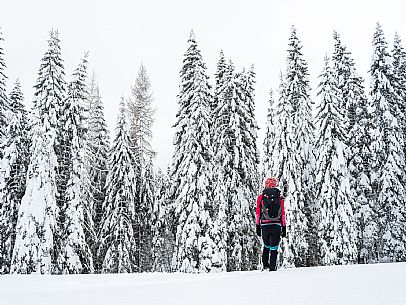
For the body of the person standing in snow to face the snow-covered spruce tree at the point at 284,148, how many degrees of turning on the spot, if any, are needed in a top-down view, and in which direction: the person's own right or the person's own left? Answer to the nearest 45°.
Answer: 0° — they already face it

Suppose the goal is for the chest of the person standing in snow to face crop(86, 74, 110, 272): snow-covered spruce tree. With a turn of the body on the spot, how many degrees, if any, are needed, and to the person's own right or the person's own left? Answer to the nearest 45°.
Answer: approximately 45° to the person's own left

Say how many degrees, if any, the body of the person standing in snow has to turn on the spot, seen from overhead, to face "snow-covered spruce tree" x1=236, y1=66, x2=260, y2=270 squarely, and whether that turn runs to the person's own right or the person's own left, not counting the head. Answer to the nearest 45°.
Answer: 0° — they already face it

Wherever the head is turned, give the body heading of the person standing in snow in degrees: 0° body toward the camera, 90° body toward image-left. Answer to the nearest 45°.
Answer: approximately 180°

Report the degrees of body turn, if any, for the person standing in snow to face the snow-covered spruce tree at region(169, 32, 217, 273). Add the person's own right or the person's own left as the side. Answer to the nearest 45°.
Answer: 0° — they already face it

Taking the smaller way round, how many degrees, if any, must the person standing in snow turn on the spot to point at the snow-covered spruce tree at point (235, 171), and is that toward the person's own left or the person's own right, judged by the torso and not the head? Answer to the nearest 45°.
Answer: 0° — they already face it
